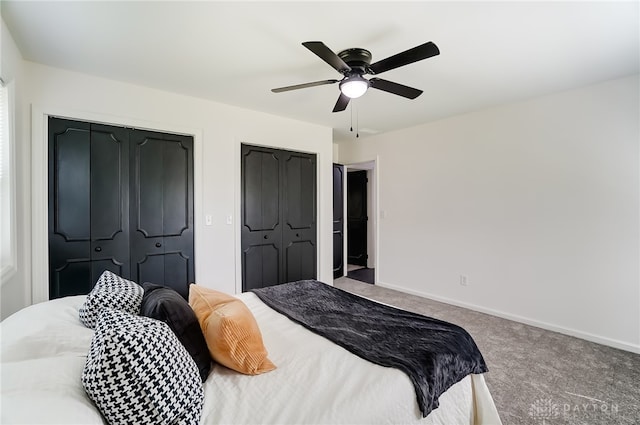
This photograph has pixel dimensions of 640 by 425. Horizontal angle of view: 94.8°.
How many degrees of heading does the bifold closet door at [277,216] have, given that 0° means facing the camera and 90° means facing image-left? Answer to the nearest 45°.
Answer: approximately 315°

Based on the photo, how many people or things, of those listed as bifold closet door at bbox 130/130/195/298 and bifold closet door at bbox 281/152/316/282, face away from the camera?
0

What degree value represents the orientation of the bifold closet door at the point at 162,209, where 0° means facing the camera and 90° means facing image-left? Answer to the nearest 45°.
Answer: approximately 0°

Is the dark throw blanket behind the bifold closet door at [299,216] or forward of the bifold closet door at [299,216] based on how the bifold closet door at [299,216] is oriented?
forward

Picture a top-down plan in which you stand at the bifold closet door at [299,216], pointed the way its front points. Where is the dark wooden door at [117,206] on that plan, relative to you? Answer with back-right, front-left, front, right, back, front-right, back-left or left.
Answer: right

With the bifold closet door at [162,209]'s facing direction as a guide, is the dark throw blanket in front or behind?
in front

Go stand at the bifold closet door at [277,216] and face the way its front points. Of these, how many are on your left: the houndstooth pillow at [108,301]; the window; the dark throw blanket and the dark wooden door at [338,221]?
1

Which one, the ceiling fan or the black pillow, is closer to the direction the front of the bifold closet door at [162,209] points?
the black pillow

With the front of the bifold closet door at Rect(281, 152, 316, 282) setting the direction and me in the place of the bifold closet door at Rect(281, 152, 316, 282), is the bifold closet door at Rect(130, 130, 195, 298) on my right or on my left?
on my right

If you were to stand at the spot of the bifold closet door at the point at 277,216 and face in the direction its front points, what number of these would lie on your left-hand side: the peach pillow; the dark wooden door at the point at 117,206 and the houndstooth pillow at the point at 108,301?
0

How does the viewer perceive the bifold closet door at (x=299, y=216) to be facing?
facing the viewer and to the right of the viewer

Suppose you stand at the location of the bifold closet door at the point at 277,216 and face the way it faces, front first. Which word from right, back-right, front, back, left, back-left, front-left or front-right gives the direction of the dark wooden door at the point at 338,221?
left

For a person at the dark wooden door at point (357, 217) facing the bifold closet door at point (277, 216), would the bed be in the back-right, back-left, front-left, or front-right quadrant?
front-left

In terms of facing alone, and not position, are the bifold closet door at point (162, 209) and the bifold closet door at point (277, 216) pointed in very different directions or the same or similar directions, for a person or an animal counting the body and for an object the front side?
same or similar directions

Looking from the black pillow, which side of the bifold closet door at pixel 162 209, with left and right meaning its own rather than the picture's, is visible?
front

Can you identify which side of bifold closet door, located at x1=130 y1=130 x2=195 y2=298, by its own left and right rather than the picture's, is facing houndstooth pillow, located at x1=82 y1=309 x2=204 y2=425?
front

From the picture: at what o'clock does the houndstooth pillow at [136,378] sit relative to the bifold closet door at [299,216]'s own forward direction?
The houndstooth pillow is roughly at 2 o'clock from the bifold closet door.

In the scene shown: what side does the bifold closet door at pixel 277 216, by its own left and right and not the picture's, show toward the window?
right
